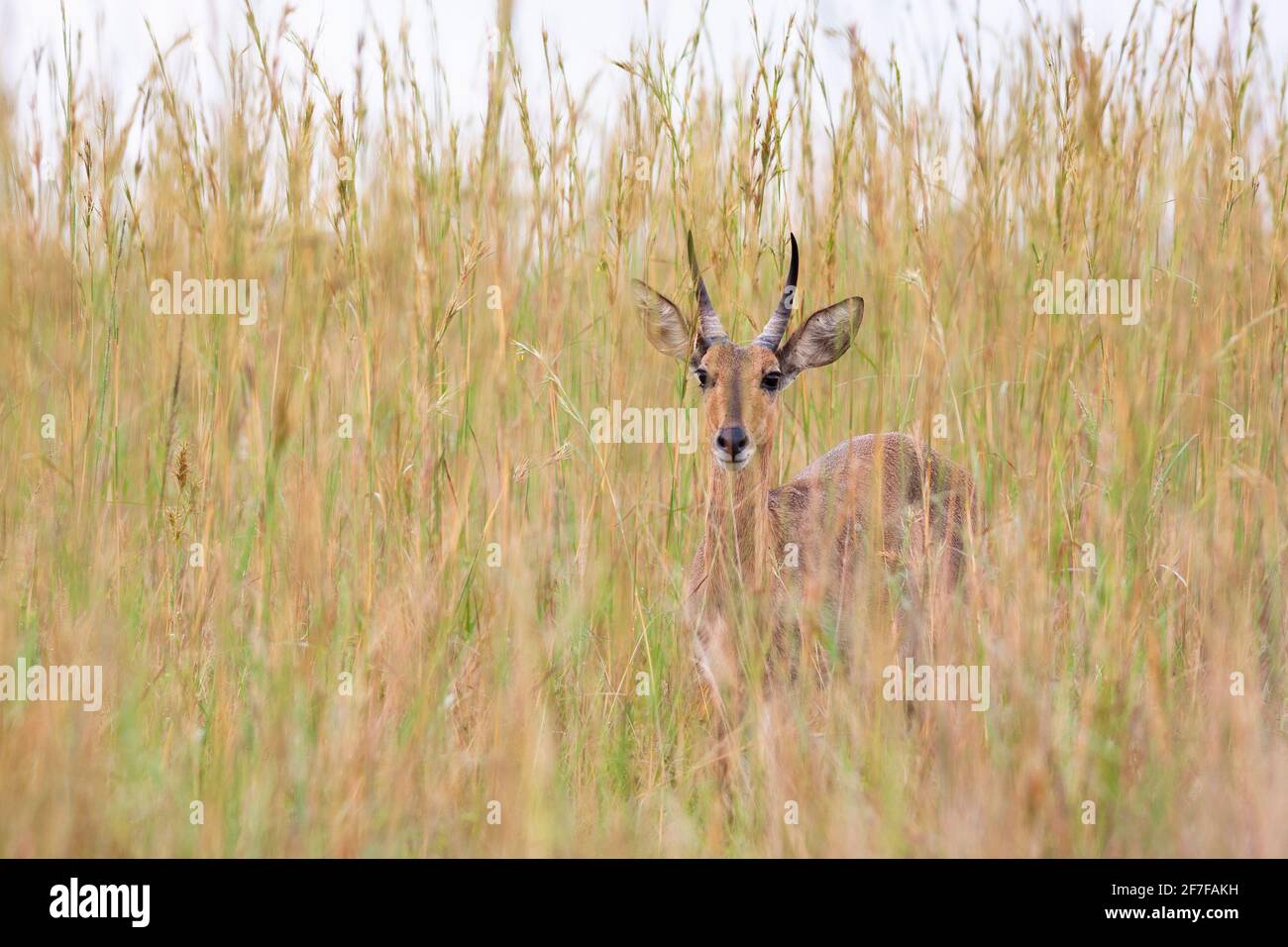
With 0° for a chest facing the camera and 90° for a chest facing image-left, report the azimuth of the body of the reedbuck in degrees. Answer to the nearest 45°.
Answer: approximately 45°
